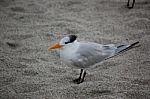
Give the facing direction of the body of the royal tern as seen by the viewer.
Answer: to the viewer's left
